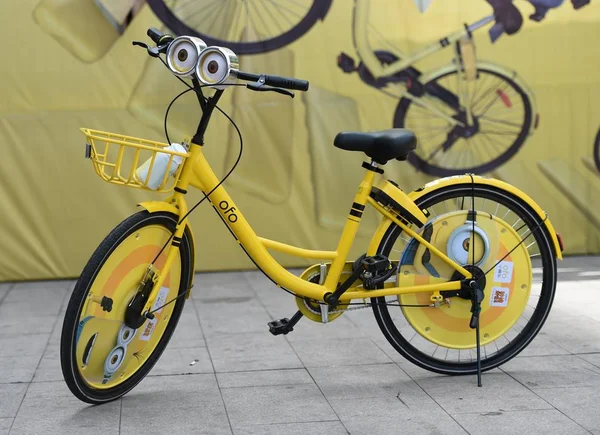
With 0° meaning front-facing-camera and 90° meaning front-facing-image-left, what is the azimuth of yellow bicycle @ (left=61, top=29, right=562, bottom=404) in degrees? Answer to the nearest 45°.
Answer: approximately 90°
